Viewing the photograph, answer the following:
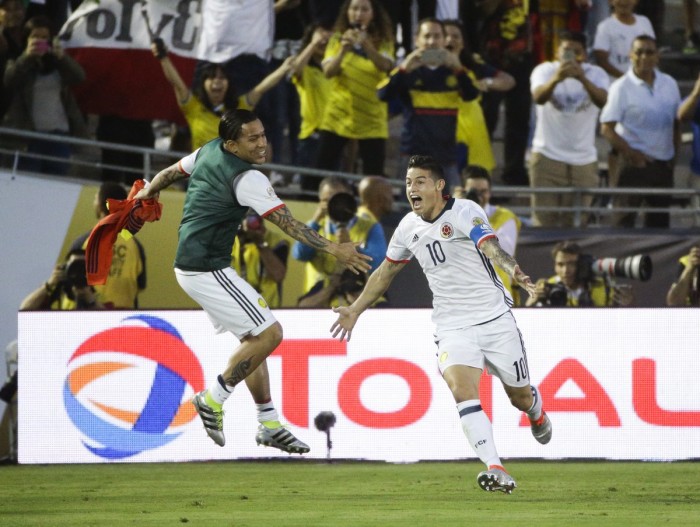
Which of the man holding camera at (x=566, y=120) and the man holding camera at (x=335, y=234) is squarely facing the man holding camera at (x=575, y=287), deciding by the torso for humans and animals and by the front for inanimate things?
the man holding camera at (x=566, y=120)

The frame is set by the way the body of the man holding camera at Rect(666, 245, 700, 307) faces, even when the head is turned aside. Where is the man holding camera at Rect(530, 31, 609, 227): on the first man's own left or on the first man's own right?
on the first man's own right

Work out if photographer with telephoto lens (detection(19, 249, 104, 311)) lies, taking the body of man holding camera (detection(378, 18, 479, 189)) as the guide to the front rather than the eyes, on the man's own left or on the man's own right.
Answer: on the man's own right

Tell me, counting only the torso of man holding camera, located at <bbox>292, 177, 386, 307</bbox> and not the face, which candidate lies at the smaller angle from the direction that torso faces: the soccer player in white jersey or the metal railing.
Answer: the soccer player in white jersey

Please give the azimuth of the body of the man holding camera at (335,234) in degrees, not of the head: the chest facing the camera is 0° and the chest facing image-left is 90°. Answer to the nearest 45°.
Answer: approximately 0°

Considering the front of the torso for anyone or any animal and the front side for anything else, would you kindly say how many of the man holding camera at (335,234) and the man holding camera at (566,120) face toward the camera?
2

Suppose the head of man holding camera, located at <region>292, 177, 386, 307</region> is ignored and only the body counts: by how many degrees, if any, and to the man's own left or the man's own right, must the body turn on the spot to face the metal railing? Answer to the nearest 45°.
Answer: approximately 180°
